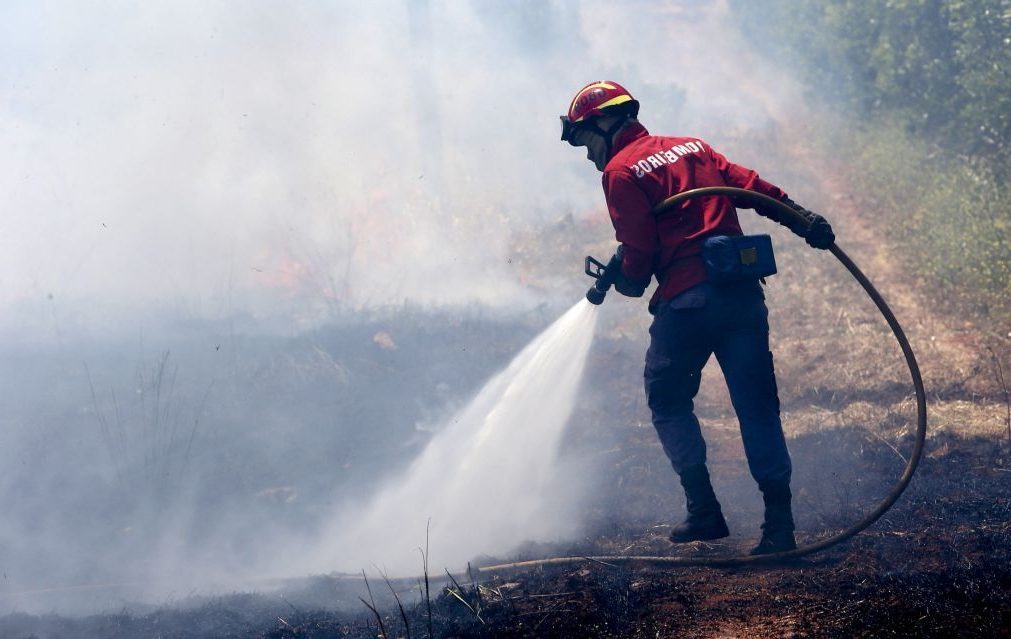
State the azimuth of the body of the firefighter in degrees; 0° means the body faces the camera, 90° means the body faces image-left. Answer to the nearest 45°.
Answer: approximately 135°
